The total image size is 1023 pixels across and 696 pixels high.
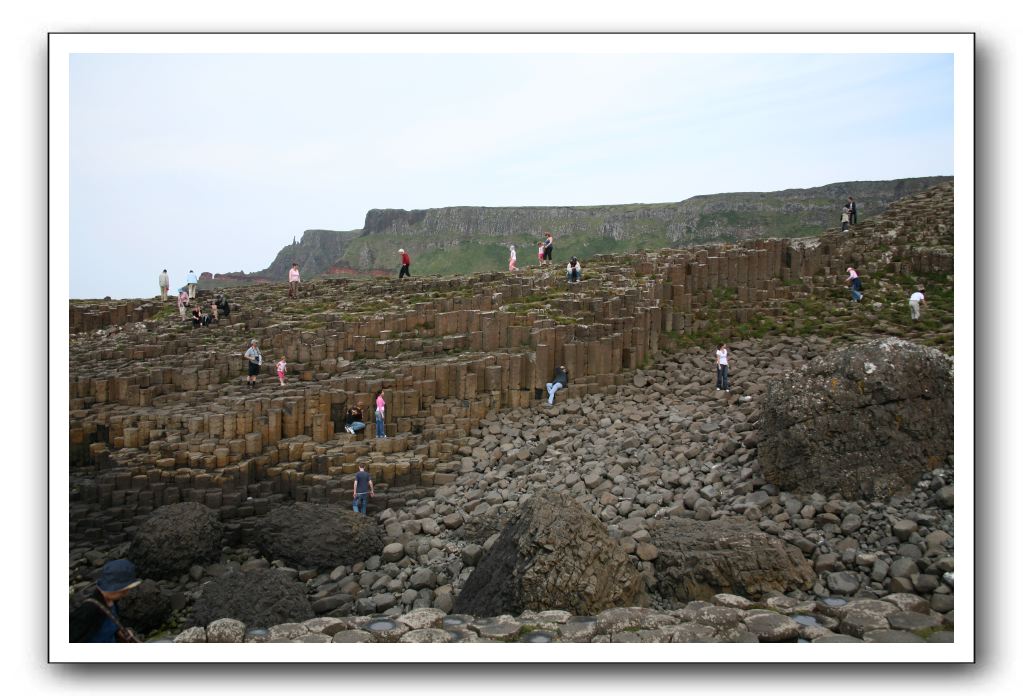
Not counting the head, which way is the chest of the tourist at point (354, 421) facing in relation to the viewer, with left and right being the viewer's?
facing to the left of the viewer

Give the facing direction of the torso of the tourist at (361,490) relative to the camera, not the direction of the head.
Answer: away from the camera

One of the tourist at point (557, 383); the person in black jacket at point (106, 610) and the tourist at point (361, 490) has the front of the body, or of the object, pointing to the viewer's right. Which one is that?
the person in black jacket

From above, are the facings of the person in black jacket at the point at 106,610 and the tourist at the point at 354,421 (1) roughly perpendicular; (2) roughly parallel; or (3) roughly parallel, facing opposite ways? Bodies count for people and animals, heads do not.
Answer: roughly parallel, facing opposite ways

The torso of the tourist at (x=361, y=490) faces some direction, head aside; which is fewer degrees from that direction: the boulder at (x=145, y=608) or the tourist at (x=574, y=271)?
the tourist

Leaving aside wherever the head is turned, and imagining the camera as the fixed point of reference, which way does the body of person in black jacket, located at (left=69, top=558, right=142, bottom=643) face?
to the viewer's right

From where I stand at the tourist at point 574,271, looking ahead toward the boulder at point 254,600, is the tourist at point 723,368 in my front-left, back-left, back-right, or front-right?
front-left
